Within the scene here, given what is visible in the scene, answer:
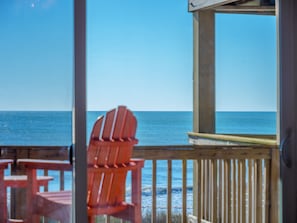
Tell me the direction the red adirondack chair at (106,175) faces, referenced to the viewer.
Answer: facing away from the viewer and to the left of the viewer

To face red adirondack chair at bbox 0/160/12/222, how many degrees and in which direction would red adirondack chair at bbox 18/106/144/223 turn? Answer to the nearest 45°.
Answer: approximately 45° to its left
